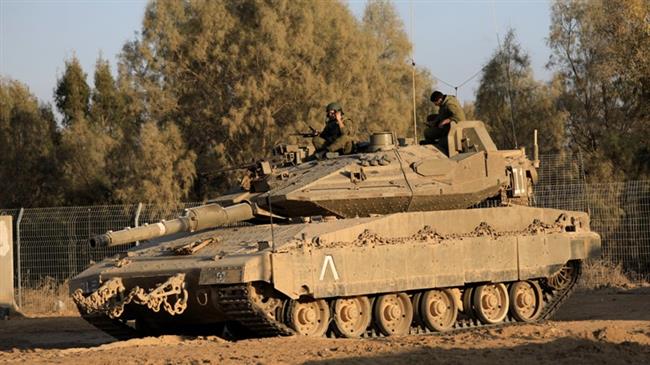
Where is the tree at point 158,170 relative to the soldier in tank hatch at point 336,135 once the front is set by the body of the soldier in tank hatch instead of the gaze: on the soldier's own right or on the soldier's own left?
on the soldier's own right

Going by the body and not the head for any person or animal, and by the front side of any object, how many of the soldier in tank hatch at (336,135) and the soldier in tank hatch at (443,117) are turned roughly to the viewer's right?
0

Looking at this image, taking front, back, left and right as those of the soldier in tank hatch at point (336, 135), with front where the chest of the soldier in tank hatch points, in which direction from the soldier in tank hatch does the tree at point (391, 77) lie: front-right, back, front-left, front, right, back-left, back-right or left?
back-right

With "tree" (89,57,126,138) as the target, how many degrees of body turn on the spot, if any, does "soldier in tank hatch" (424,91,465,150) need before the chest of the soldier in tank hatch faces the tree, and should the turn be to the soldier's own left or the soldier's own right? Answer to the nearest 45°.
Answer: approximately 45° to the soldier's own right

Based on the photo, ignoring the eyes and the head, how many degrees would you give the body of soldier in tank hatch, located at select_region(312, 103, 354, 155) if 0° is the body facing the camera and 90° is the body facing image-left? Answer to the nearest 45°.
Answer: approximately 45°

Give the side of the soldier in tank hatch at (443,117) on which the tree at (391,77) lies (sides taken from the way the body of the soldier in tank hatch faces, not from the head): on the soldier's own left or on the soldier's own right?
on the soldier's own right

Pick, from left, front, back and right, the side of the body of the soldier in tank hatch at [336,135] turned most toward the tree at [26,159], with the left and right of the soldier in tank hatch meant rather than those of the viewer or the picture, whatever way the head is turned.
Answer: right

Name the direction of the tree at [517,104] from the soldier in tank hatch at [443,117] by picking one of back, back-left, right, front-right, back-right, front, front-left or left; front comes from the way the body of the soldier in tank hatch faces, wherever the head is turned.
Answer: right

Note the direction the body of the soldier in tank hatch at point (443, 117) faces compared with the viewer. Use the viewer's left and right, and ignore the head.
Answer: facing to the left of the viewer
